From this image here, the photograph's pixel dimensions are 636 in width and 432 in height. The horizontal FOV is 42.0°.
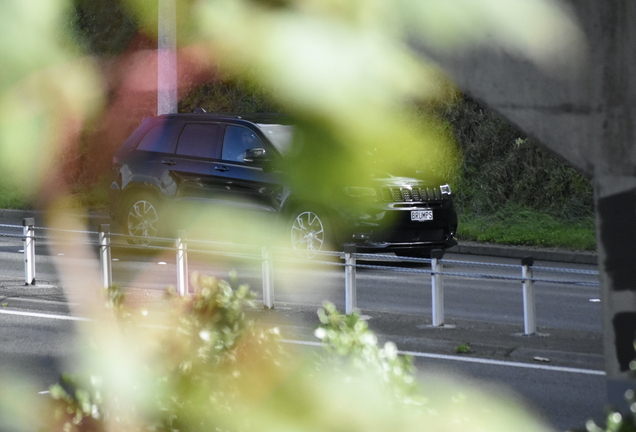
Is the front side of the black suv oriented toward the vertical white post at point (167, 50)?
no

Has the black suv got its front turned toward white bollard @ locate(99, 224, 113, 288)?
no

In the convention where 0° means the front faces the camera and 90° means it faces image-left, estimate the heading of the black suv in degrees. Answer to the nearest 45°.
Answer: approximately 315°

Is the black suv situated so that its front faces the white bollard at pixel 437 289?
no
